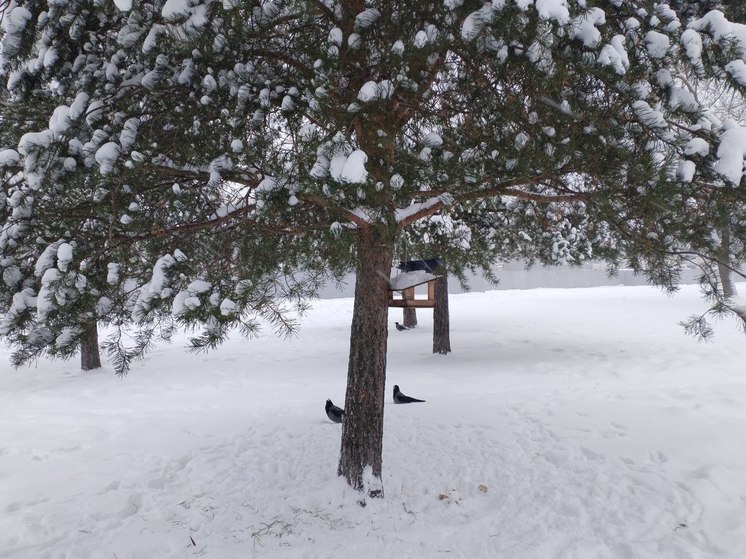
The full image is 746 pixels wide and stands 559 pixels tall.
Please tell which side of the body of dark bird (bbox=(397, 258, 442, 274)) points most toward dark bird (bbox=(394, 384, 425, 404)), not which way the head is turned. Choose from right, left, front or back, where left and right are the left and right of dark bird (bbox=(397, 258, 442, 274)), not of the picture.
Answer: right

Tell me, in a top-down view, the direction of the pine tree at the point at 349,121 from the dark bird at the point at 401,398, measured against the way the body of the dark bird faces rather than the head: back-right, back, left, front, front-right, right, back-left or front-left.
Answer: left

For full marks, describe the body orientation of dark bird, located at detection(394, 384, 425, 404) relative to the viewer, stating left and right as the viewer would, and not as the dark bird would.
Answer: facing to the left of the viewer

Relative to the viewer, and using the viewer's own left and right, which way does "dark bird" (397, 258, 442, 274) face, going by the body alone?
facing to the left of the viewer

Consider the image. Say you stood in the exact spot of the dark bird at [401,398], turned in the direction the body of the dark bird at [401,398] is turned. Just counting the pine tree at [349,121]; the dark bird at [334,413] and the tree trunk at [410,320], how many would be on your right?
1

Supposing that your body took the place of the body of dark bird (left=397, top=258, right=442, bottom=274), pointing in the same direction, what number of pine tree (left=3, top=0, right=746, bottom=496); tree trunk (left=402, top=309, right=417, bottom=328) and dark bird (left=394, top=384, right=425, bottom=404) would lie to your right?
2
